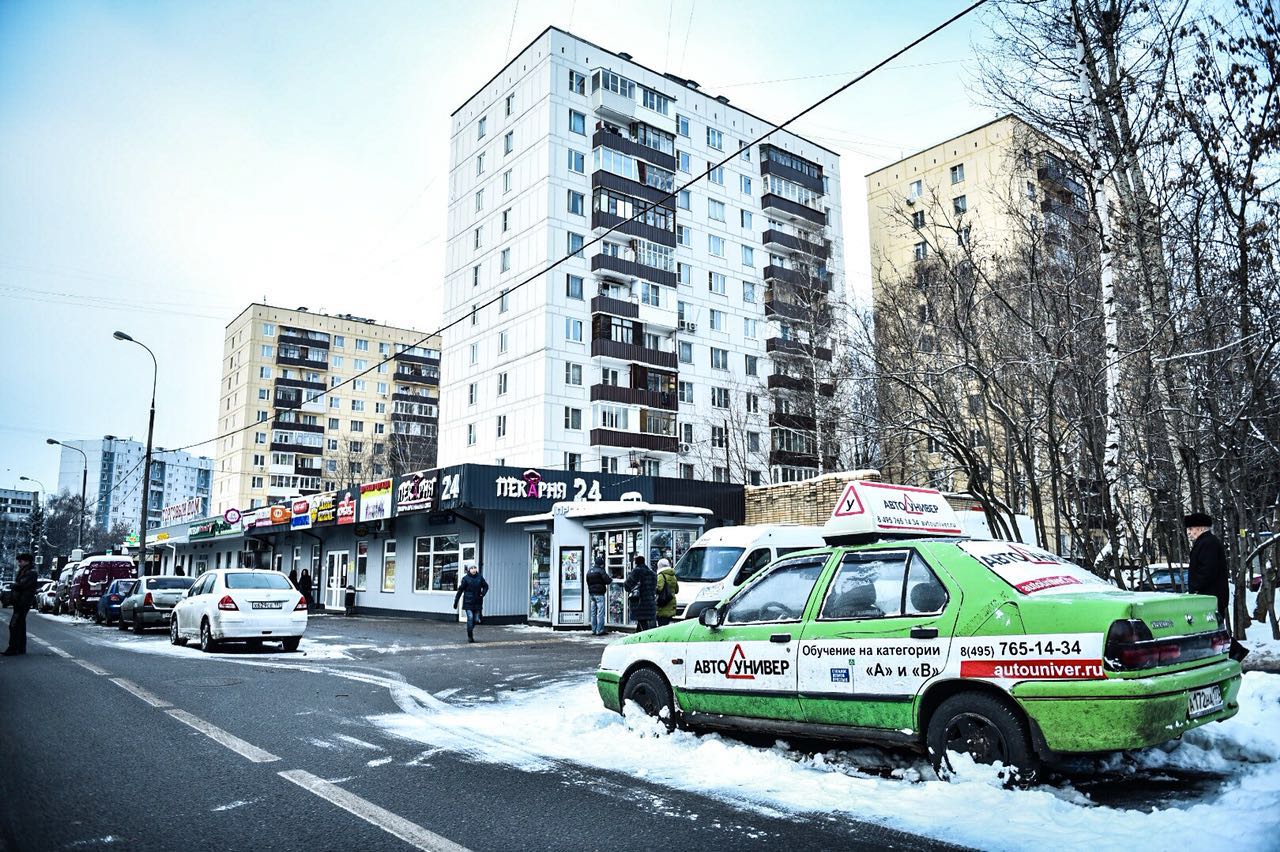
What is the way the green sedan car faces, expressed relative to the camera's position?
facing away from the viewer and to the left of the viewer

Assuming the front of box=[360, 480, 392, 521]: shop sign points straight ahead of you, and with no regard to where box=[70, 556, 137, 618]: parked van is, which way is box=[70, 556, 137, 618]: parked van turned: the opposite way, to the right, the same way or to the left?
to the right

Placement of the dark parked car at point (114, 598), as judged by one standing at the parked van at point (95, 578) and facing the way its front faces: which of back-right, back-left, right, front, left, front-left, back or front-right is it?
back-left

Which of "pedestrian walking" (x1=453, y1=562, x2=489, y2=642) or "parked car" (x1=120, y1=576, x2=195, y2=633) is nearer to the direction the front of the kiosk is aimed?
the pedestrian walking

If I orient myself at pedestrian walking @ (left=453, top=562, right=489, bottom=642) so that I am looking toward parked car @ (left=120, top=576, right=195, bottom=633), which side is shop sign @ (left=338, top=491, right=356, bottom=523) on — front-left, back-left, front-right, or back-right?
front-right

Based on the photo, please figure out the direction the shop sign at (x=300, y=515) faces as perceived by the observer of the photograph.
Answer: facing the viewer and to the left of the viewer

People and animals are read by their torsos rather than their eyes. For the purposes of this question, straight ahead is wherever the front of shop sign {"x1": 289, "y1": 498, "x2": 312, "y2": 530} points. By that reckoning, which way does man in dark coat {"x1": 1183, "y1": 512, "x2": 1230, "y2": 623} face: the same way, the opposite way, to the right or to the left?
to the right

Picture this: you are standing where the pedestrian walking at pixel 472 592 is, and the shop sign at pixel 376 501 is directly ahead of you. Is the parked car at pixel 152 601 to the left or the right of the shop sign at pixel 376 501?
left

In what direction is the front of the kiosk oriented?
toward the camera

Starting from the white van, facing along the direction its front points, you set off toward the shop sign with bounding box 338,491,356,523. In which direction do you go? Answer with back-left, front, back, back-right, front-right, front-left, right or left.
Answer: right

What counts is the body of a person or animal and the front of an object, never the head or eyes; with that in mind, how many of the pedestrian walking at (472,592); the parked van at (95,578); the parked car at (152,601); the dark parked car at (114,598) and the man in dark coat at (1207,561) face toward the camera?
1

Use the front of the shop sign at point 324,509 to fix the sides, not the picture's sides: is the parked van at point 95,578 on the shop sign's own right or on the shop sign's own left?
on the shop sign's own right

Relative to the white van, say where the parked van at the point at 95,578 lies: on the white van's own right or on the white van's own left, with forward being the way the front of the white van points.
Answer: on the white van's own right

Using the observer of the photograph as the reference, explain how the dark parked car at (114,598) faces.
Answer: facing away from the viewer and to the left of the viewer

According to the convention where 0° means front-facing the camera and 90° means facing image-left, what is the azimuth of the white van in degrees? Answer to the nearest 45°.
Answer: approximately 45°
